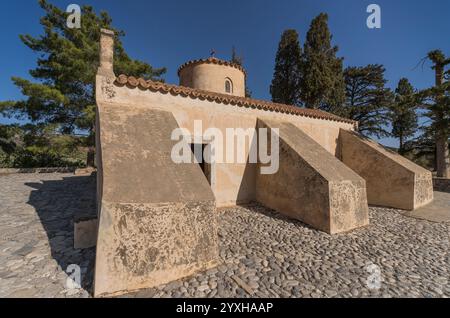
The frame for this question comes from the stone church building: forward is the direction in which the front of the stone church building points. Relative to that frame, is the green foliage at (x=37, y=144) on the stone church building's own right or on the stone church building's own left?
on the stone church building's own right

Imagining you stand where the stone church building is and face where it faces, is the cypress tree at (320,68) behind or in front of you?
behind

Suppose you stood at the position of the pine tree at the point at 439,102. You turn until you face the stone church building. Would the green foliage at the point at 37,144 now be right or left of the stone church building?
right

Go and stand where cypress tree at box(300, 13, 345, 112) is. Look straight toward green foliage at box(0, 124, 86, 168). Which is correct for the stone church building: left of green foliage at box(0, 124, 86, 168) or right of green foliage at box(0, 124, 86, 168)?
left
